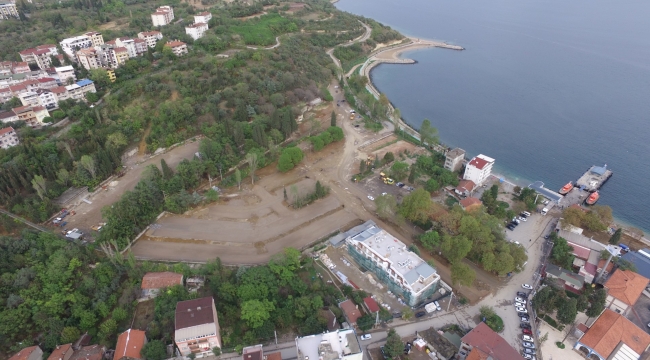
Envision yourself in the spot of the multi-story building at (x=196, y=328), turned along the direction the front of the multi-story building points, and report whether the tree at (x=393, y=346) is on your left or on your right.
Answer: on your left

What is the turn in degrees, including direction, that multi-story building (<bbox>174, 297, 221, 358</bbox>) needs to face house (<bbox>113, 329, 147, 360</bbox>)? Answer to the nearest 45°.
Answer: approximately 90° to its right

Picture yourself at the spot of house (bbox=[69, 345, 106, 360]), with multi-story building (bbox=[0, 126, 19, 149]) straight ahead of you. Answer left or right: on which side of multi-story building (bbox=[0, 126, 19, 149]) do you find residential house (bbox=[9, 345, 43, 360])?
left

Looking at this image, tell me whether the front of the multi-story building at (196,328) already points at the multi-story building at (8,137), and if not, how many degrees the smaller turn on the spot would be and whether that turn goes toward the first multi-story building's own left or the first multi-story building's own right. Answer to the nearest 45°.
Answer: approximately 180°

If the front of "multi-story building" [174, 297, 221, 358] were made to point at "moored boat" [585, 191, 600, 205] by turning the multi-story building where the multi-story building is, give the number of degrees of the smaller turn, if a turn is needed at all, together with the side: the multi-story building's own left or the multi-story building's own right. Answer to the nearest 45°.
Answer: approximately 90° to the multi-story building's own left

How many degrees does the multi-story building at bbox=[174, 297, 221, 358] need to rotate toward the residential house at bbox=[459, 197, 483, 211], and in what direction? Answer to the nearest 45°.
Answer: approximately 90° to its left

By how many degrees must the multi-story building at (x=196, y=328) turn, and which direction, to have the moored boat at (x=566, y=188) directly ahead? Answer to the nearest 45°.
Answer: approximately 90° to its left

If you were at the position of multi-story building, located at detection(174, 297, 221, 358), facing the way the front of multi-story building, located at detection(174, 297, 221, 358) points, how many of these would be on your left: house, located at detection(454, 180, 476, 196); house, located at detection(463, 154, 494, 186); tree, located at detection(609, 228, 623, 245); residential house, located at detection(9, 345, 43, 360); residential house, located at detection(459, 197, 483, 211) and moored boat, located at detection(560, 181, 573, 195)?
5

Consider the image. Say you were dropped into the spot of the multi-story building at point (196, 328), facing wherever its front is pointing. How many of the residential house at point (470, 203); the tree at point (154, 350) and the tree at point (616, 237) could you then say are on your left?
2

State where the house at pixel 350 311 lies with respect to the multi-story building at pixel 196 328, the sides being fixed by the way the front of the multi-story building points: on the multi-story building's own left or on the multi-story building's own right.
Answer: on the multi-story building's own left

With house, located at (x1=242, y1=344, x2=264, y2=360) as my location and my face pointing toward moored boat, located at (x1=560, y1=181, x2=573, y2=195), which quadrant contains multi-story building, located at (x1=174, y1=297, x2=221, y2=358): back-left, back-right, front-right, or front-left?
back-left

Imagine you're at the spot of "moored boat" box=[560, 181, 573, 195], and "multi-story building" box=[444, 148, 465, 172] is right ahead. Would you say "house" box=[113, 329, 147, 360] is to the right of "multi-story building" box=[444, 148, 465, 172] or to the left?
left

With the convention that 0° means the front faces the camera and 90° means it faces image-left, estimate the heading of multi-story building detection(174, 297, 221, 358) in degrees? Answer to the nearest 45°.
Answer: approximately 0°

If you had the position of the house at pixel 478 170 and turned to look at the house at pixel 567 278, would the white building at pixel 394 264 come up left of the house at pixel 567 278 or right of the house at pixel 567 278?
right

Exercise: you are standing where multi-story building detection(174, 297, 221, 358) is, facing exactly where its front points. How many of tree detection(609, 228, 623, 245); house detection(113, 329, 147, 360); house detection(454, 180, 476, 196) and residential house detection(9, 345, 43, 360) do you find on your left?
2

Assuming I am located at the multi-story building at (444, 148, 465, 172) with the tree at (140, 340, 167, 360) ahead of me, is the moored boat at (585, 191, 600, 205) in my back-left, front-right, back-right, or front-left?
back-left

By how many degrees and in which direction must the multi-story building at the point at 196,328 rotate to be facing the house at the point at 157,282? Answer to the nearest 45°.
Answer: approximately 180°
